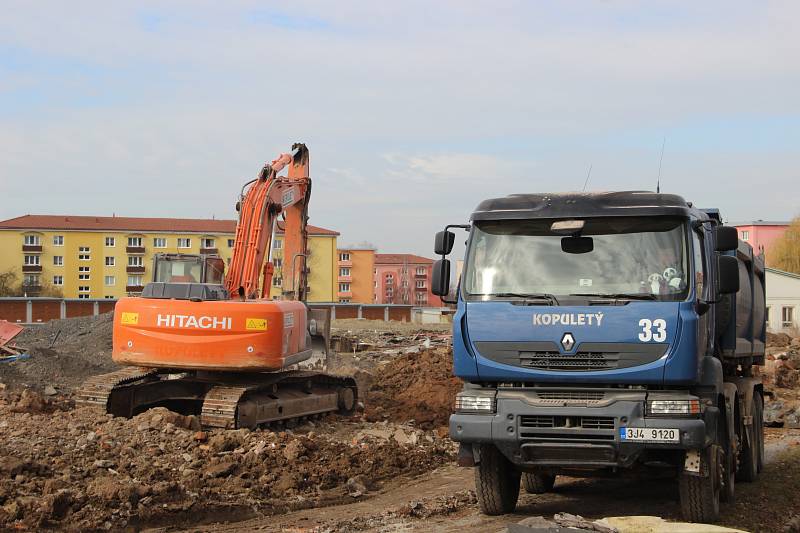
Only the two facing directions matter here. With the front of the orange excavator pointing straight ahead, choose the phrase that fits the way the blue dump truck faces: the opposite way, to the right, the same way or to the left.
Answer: the opposite way

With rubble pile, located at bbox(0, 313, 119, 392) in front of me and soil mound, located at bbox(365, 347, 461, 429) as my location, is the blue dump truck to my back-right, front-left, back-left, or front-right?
back-left

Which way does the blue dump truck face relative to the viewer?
toward the camera

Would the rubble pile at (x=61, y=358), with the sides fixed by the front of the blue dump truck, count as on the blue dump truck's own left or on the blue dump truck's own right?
on the blue dump truck's own right

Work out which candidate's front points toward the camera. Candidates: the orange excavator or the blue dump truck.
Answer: the blue dump truck

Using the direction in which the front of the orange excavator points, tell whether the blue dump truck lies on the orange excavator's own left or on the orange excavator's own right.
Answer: on the orange excavator's own right

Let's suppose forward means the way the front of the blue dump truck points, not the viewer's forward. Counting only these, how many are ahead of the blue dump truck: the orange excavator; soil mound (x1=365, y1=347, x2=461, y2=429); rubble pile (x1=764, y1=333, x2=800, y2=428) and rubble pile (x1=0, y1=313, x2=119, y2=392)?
0

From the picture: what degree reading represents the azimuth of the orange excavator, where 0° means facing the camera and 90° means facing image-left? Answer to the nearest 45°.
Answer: approximately 225°

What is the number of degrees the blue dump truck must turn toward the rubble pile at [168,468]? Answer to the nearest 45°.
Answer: approximately 90° to its right

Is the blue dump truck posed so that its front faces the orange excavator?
no

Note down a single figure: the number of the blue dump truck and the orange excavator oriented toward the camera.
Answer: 1

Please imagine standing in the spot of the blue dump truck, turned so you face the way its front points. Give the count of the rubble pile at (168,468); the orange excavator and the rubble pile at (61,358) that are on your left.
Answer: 0

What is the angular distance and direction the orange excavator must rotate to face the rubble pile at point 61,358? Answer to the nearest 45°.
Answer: approximately 90° to its left
